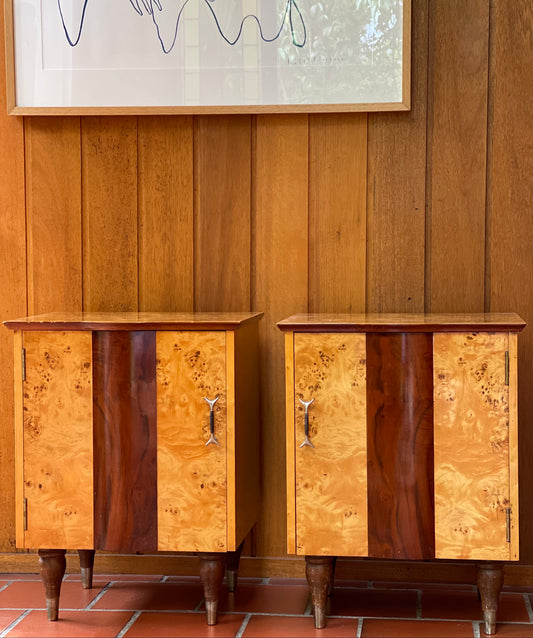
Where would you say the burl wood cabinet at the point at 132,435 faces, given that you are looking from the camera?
facing the viewer

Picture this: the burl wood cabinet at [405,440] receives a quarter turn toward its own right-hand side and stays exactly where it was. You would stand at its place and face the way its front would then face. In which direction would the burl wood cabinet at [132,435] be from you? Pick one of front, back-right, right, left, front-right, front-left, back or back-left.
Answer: front

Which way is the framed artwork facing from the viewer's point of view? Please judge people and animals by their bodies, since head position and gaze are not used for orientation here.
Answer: toward the camera

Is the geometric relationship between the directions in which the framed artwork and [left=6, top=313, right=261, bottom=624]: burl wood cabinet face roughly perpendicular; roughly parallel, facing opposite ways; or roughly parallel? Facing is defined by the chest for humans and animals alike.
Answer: roughly parallel
